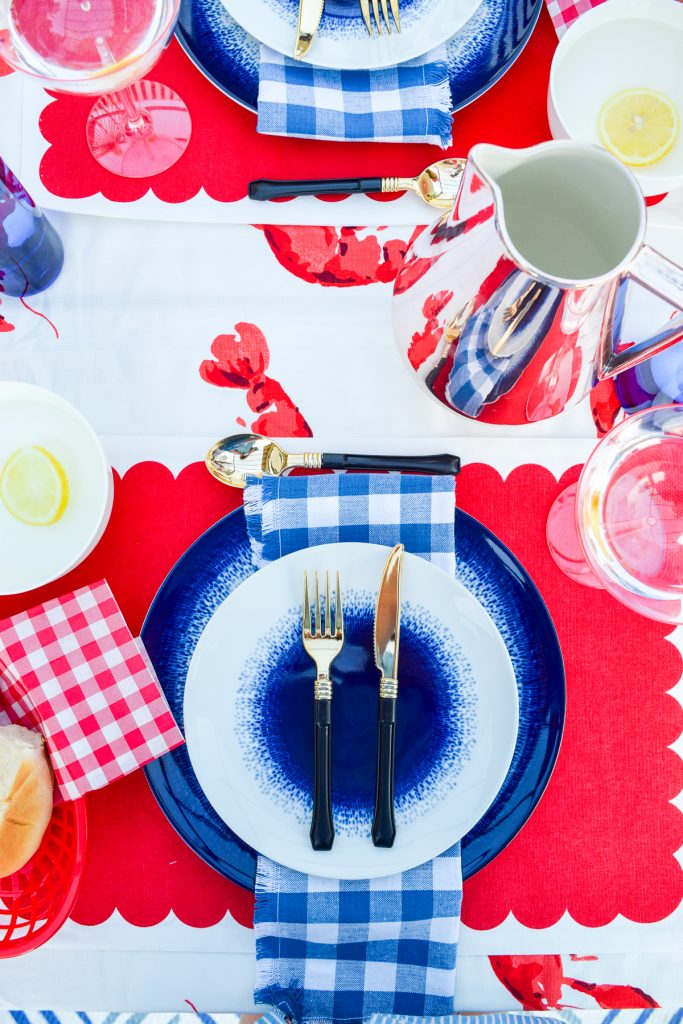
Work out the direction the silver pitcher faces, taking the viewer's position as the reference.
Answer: facing away from the viewer and to the left of the viewer
